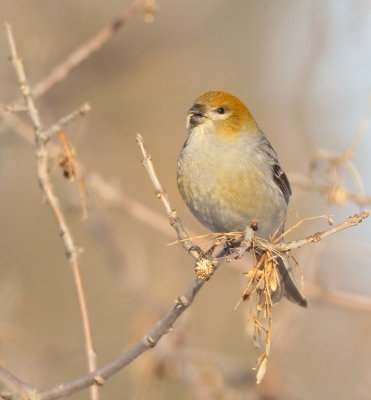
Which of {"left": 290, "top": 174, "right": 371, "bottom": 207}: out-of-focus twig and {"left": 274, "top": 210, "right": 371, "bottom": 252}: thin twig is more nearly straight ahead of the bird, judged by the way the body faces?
the thin twig

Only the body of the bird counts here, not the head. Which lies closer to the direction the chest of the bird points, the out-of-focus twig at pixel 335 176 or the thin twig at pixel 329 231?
the thin twig

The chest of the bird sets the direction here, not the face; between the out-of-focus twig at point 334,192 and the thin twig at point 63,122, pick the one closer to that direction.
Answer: the thin twig

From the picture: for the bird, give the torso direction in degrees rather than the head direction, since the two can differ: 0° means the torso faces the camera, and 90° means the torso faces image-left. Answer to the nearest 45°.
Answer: approximately 45°

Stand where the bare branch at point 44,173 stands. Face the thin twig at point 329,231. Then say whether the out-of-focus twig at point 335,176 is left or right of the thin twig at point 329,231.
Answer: left
